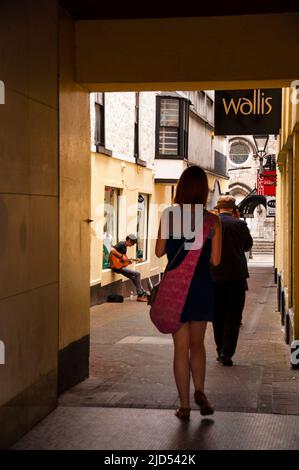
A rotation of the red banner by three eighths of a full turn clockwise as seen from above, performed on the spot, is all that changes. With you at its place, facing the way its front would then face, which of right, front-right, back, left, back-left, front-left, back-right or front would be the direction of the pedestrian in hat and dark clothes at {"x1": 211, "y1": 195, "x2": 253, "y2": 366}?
back-left

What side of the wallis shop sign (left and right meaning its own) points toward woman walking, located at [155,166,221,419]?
front

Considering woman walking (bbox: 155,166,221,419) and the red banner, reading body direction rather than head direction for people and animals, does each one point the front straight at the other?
yes

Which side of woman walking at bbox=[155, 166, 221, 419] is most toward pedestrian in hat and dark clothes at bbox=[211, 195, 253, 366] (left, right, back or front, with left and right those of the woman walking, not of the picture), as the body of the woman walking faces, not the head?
front

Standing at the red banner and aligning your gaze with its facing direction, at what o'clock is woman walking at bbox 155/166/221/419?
The woman walking is roughly at 12 o'clock from the red banner.

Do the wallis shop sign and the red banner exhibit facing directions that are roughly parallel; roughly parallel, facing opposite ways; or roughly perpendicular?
roughly parallel

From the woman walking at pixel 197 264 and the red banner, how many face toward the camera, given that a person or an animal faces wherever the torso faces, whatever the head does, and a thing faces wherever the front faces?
1

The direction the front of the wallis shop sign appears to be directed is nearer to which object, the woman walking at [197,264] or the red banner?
the woman walking

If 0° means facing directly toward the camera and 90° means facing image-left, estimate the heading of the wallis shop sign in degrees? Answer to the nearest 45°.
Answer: approximately 0°

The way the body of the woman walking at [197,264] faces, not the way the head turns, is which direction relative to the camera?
away from the camera

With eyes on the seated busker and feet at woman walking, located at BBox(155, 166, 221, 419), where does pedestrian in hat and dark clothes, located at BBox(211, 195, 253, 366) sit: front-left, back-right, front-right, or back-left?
front-right

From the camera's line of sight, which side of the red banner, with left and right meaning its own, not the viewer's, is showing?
front

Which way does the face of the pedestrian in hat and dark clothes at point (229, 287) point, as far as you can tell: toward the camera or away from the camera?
away from the camera
